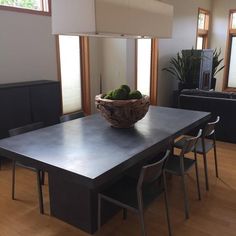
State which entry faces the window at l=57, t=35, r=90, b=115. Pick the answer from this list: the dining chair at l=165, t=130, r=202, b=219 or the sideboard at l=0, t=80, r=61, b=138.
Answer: the dining chair

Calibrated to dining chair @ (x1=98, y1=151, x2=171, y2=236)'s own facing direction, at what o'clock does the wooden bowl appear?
The wooden bowl is roughly at 1 o'clock from the dining chair.

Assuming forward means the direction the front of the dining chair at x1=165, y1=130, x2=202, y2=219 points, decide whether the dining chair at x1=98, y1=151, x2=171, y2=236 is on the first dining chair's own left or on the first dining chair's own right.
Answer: on the first dining chair's own left

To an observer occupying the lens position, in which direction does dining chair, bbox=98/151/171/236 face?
facing away from the viewer and to the left of the viewer

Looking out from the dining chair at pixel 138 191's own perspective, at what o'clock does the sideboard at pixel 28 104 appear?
The sideboard is roughly at 12 o'clock from the dining chair.

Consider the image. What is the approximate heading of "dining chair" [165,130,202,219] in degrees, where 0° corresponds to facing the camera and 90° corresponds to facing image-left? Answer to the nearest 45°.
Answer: approximately 135°
